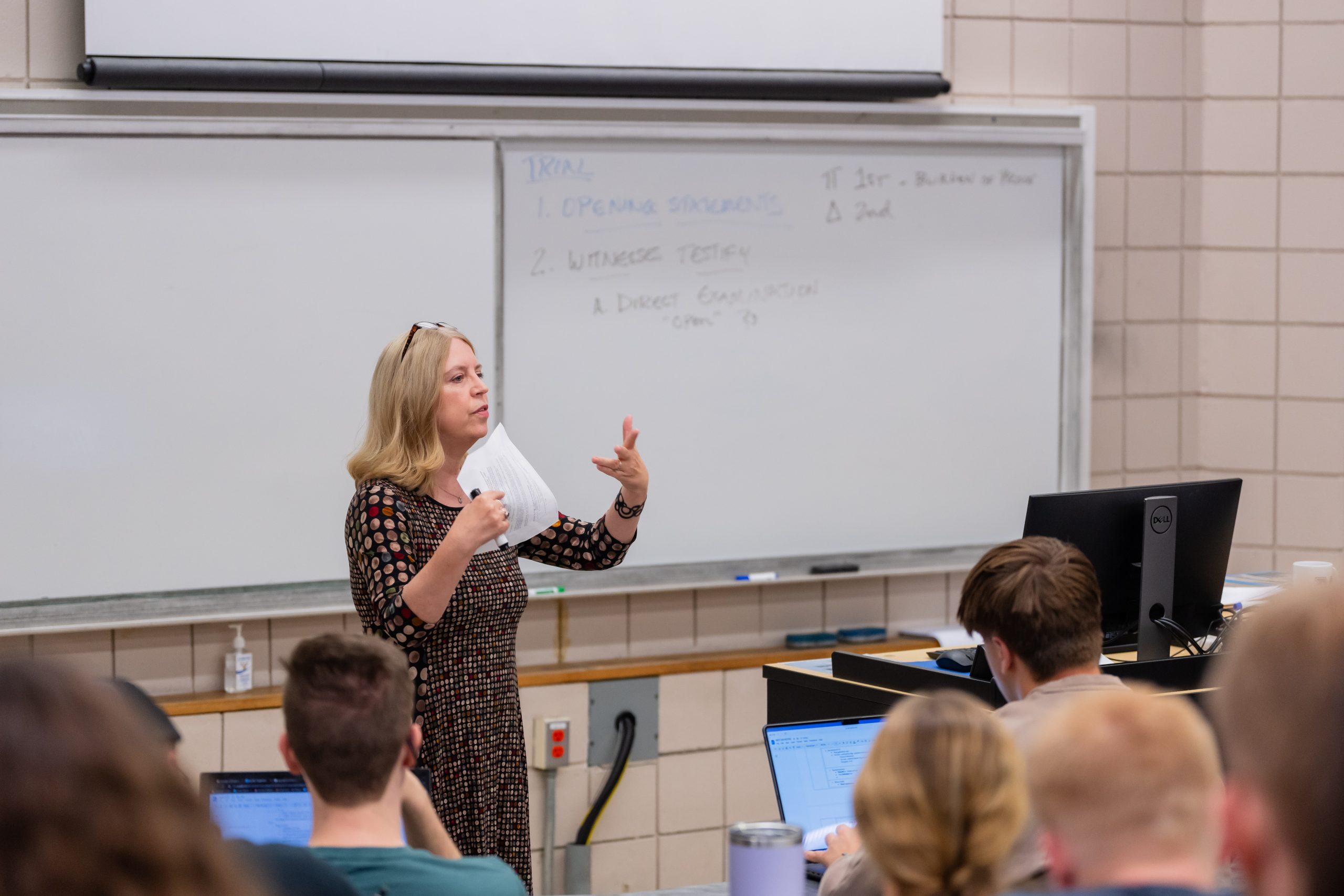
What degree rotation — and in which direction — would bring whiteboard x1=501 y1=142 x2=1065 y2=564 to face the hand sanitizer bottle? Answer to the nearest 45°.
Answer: approximately 45° to its right

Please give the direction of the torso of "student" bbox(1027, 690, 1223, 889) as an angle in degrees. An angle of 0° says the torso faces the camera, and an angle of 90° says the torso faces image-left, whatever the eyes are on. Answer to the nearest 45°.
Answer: approximately 180°

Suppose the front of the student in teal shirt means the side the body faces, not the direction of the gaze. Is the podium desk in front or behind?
in front

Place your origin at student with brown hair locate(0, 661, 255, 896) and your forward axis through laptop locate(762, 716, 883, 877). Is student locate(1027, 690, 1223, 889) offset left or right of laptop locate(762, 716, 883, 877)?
right

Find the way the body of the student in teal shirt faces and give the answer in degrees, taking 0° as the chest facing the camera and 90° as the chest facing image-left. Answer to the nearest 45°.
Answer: approximately 180°

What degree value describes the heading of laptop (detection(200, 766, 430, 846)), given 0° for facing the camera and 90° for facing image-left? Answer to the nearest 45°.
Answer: approximately 0°

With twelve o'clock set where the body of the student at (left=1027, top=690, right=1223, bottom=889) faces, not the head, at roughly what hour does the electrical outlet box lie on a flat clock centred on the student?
The electrical outlet box is roughly at 11 o'clock from the student.

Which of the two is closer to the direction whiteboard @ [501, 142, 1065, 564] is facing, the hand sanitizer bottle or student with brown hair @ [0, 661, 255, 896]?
the student with brown hair

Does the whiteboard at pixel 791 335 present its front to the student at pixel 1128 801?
yes

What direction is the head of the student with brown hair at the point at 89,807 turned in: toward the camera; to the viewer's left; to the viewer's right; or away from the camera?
away from the camera

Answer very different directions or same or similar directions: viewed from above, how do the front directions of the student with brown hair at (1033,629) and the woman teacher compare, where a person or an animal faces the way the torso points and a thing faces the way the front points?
very different directions

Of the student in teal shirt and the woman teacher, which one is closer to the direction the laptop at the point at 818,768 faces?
the student in teal shirt

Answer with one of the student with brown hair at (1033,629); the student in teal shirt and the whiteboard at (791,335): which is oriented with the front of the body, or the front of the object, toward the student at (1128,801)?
the whiteboard

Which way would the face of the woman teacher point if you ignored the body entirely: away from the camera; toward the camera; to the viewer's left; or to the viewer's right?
to the viewer's right
